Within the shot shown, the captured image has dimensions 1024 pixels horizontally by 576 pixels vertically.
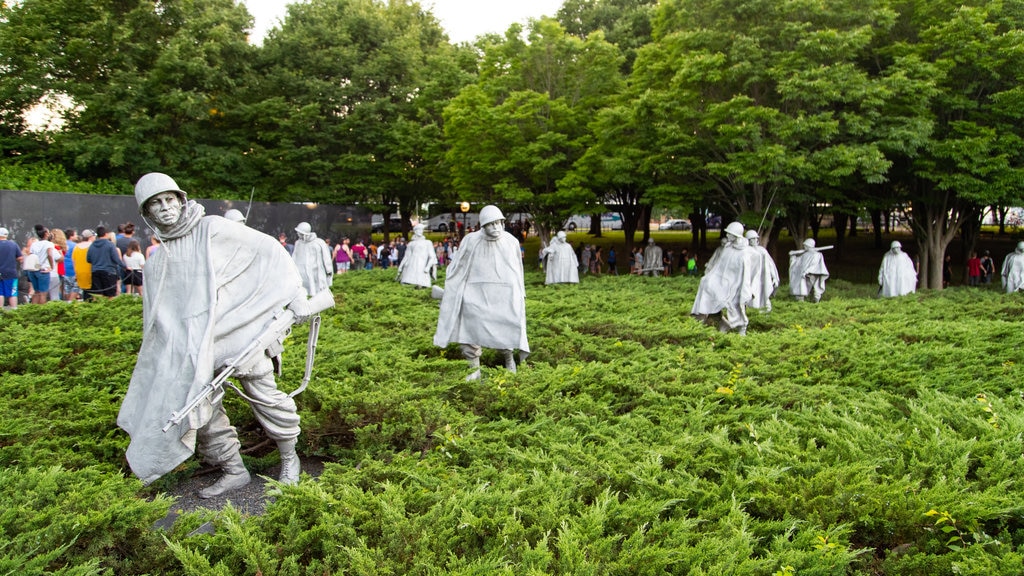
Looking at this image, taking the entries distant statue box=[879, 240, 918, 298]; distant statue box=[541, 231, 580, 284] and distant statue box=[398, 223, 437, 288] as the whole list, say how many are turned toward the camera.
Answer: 3

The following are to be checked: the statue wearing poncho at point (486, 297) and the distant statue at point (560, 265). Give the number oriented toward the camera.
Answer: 2

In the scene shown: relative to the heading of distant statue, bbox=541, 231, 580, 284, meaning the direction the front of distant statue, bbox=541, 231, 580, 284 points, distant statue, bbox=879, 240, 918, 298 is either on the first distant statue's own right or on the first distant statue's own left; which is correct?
on the first distant statue's own left

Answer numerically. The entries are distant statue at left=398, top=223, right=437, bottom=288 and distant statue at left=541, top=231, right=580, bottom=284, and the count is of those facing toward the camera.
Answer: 2

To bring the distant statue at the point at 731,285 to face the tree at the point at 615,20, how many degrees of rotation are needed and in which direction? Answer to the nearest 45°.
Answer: approximately 135° to its right

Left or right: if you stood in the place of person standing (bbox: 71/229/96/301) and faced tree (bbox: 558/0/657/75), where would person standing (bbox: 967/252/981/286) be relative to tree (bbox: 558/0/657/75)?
right

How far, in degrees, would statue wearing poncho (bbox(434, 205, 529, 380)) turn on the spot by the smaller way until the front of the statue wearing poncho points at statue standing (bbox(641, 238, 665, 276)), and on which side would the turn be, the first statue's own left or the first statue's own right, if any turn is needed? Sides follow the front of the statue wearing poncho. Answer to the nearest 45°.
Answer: approximately 180°

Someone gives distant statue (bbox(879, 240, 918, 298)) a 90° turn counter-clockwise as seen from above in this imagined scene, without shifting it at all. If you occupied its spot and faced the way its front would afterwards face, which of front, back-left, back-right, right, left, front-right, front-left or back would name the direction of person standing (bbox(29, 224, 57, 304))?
back-right

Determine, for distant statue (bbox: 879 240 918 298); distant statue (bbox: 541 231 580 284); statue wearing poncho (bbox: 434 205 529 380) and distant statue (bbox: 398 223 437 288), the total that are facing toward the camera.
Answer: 4

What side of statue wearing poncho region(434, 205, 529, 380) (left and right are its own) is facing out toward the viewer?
front

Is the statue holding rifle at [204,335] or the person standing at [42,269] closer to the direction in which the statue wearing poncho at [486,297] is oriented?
the statue holding rifle

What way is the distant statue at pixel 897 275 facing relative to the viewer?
toward the camera

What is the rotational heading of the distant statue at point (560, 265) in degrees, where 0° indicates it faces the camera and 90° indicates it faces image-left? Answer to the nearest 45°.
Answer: approximately 0°

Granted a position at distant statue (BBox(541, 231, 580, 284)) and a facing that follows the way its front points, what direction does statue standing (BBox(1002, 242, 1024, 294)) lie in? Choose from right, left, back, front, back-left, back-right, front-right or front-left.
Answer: left

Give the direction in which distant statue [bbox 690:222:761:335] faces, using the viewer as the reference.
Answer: facing the viewer and to the left of the viewer
